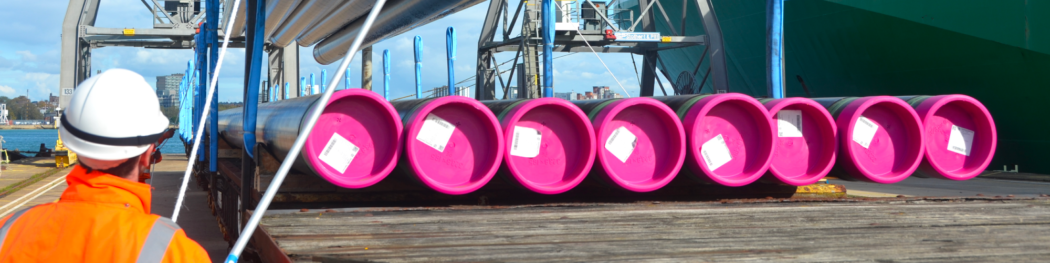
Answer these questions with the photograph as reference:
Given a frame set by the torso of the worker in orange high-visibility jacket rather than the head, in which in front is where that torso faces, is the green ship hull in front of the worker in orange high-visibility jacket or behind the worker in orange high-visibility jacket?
in front

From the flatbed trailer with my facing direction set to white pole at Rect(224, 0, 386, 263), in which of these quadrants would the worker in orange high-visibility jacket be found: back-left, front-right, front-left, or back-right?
front-left

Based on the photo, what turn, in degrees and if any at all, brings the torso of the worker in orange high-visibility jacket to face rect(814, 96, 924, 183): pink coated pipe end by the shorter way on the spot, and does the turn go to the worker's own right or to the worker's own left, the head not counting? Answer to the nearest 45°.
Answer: approximately 45° to the worker's own right

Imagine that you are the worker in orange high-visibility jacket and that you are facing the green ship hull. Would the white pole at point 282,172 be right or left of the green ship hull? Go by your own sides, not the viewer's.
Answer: left

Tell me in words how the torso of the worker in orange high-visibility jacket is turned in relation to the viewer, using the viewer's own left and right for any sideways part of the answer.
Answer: facing away from the viewer and to the right of the viewer

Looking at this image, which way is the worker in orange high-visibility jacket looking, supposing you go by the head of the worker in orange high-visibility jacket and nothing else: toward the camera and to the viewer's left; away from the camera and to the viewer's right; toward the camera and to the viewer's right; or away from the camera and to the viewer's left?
away from the camera and to the viewer's right

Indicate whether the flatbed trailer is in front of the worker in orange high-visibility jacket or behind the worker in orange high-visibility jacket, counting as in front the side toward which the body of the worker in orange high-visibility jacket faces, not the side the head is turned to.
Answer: in front

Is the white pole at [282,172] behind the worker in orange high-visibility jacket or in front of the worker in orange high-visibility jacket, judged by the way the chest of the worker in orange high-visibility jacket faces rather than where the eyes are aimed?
in front
